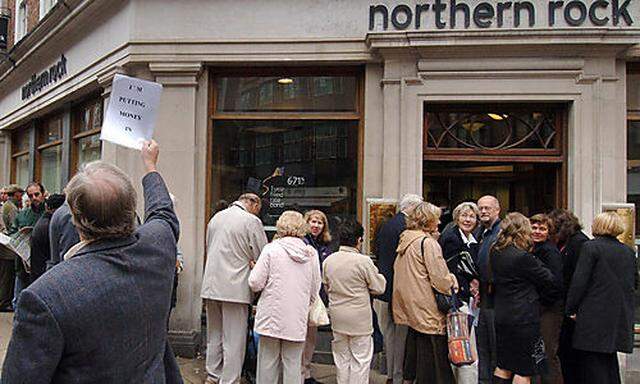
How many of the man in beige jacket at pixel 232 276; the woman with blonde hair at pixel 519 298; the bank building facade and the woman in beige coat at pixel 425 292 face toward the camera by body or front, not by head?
1

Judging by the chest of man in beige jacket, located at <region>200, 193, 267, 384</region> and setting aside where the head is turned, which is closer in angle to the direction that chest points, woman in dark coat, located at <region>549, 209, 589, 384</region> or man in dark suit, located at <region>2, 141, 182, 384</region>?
the woman in dark coat

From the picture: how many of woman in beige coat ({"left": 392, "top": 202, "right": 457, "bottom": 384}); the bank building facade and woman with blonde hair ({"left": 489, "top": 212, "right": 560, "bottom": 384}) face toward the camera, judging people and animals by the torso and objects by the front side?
1

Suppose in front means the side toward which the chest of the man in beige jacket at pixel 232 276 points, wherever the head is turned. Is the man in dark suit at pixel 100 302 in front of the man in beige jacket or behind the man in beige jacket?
behind

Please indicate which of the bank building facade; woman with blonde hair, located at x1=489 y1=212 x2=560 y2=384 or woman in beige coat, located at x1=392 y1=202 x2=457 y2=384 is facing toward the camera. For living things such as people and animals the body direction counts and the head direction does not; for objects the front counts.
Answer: the bank building facade

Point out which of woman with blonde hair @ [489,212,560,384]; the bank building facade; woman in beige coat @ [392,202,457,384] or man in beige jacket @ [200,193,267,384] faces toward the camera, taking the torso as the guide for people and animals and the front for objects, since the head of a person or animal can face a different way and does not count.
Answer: the bank building facade

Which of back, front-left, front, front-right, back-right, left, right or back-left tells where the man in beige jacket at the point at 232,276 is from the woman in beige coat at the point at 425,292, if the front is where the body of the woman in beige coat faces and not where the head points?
back-left

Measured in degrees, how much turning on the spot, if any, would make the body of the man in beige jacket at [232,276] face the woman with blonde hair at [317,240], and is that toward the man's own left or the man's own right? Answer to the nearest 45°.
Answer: approximately 45° to the man's own right

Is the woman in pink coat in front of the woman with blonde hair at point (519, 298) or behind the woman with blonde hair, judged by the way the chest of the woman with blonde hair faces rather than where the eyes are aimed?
behind

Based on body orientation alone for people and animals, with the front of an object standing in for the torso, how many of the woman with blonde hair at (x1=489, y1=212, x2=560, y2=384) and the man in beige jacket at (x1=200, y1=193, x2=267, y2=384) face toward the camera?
0

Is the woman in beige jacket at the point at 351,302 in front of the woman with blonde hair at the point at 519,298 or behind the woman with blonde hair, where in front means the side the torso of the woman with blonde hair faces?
behind

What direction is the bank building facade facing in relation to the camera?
toward the camera

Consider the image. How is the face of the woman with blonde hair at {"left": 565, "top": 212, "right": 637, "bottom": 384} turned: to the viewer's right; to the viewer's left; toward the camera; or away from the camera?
away from the camera
